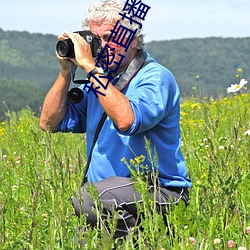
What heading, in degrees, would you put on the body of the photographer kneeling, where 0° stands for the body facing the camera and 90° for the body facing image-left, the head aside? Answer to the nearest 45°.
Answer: approximately 45°
